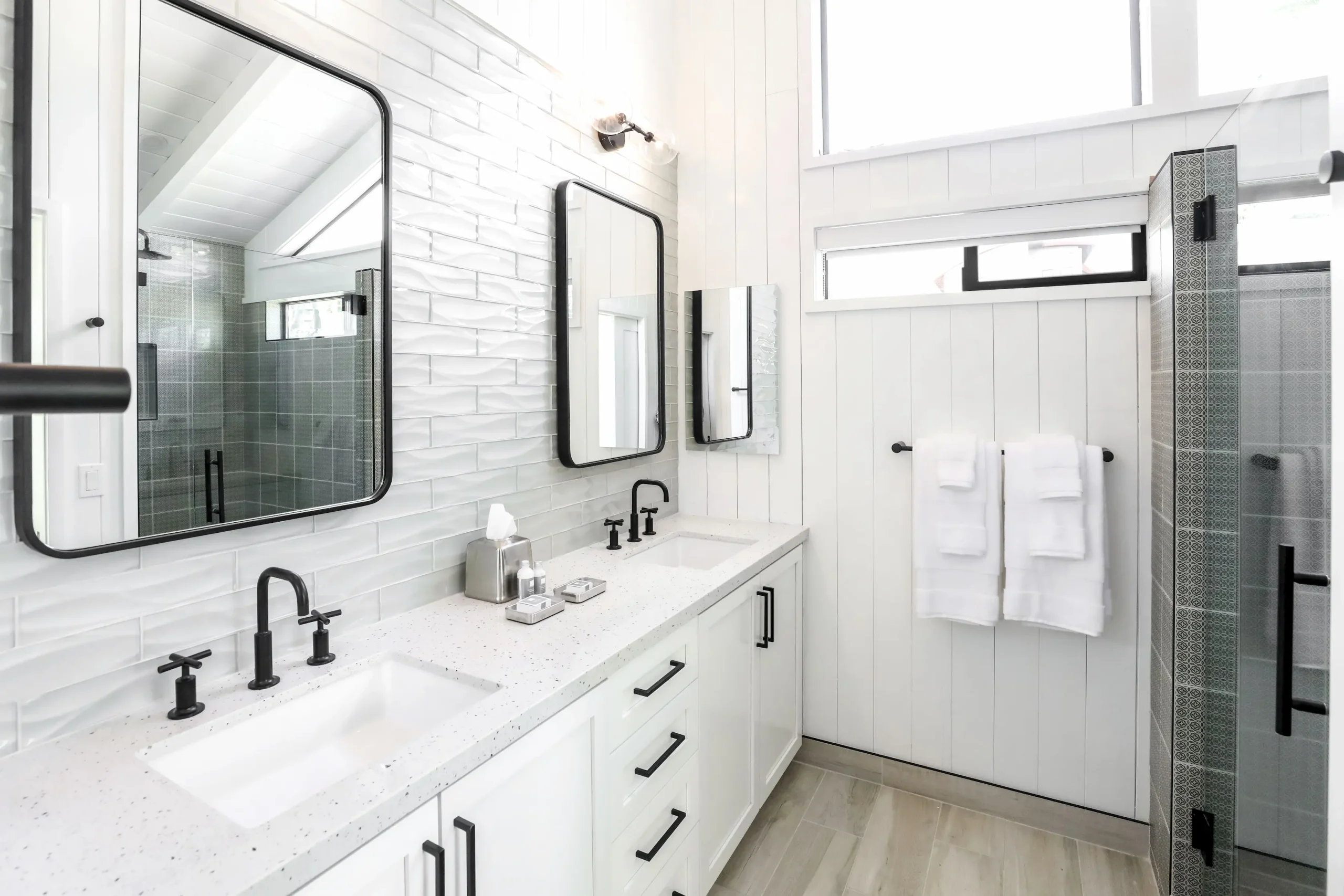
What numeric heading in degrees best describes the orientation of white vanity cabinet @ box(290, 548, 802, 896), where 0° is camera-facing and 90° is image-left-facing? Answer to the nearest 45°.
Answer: approximately 315°

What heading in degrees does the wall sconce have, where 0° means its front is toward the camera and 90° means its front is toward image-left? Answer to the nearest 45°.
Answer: approximately 315°

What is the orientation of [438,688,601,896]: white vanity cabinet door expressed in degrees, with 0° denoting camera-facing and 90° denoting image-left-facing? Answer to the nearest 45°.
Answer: approximately 315°
